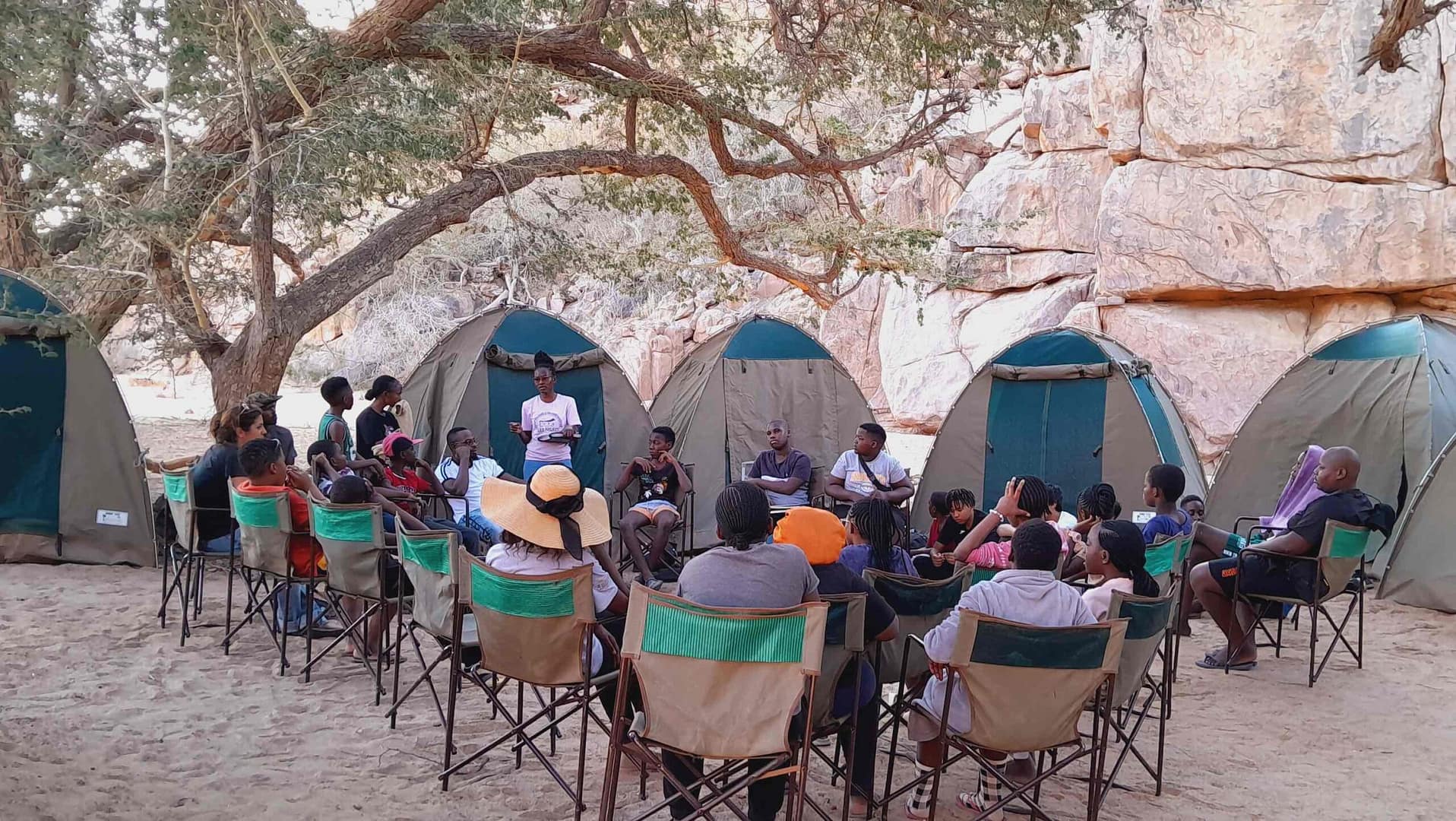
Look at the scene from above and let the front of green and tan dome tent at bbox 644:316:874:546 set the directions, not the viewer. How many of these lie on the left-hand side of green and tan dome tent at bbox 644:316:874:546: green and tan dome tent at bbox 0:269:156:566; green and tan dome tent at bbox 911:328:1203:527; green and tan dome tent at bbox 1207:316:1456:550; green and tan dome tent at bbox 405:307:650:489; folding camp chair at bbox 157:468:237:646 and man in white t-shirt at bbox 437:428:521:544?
2

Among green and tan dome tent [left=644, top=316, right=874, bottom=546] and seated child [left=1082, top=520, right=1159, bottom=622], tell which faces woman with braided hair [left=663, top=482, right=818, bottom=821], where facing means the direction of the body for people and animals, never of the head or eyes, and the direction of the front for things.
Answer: the green and tan dome tent

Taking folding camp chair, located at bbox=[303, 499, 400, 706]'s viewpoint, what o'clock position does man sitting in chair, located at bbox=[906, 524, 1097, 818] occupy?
The man sitting in chair is roughly at 3 o'clock from the folding camp chair.

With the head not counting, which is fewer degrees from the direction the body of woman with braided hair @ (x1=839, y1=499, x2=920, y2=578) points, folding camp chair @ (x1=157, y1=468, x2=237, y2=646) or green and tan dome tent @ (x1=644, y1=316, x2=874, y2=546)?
the green and tan dome tent

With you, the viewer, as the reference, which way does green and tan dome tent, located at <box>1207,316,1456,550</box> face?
facing the viewer and to the left of the viewer

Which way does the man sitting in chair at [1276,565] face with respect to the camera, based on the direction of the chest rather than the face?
to the viewer's left

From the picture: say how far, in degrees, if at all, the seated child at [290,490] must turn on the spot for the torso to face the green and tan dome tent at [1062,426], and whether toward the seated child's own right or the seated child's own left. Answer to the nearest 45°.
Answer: approximately 45° to the seated child's own right

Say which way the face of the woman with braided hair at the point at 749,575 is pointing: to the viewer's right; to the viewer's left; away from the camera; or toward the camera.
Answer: away from the camera

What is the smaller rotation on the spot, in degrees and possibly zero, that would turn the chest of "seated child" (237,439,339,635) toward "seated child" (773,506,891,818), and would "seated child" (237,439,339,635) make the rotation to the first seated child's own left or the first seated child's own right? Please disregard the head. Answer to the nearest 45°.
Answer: approximately 90° to the first seated child's own right

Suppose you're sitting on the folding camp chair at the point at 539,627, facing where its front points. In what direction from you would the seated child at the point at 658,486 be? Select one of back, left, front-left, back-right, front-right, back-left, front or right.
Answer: front-left

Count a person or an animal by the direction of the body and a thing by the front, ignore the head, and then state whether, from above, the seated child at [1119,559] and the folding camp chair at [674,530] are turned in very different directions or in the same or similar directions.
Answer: very different directions

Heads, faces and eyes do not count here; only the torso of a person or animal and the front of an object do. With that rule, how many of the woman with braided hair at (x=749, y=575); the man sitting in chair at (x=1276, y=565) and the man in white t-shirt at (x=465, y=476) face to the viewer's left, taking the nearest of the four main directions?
1

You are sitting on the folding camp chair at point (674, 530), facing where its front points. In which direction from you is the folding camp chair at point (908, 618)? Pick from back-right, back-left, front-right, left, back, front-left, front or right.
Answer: front

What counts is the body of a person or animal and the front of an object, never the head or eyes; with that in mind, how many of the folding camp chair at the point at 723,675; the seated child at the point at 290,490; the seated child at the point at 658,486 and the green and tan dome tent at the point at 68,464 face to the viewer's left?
0

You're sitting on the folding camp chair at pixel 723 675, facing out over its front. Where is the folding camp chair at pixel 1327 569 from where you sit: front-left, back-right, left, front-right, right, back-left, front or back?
front-right

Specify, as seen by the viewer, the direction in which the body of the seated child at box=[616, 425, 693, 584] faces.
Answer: toward the camera

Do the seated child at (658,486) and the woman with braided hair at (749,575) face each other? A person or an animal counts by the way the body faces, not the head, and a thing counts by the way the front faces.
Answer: yes

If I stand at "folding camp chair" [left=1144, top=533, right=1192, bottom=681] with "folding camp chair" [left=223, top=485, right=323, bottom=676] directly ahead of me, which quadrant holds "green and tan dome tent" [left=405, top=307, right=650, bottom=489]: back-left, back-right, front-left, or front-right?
front-right

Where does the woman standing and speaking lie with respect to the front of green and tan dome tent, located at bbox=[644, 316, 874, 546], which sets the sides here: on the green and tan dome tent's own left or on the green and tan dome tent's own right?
on the green and tan dome tent's own right

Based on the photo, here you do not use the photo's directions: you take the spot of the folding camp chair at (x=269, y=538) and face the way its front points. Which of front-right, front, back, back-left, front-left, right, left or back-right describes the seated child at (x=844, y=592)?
right

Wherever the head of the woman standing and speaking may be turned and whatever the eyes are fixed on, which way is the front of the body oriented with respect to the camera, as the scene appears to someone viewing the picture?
toward the camera

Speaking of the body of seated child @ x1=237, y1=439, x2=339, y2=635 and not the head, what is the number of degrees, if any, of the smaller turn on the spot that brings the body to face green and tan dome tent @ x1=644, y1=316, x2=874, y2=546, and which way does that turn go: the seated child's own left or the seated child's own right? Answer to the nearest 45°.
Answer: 0° — they already face it

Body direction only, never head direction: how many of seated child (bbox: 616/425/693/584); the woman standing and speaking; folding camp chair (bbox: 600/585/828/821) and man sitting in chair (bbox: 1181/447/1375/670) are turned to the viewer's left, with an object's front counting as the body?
1
